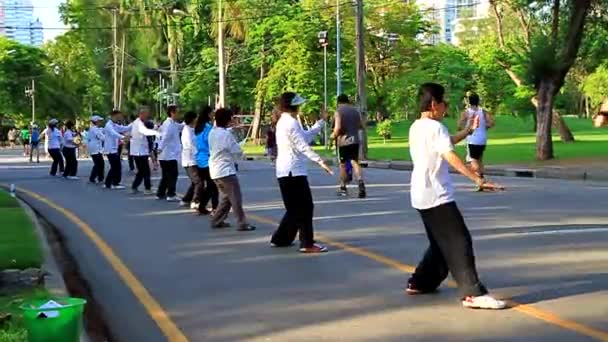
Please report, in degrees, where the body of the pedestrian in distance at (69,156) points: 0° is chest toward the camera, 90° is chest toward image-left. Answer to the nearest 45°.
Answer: approximately 270°

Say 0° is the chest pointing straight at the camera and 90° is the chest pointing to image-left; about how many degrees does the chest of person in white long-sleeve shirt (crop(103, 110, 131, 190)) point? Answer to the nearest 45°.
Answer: approximately 270°

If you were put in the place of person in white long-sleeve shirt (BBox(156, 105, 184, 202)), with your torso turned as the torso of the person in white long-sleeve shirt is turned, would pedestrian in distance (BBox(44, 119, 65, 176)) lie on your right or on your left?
on your left

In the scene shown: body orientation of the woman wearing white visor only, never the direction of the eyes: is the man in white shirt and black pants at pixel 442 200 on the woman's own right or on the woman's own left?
on the woman's own right

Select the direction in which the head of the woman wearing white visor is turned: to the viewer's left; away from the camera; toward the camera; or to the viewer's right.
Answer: to the viewer's right

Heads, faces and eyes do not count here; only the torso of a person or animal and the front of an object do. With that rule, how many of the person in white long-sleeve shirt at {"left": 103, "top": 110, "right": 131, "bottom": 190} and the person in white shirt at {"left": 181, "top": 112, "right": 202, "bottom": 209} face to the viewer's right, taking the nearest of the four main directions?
2

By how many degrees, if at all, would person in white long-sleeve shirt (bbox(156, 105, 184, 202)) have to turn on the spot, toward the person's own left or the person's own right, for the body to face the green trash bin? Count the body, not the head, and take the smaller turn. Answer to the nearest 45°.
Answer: approximately 90° to the person's own right

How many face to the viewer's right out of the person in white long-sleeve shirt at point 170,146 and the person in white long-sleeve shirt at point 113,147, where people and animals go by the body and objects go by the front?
2

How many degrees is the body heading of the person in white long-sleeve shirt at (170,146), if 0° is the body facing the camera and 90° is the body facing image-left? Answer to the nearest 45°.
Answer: approximately 270°

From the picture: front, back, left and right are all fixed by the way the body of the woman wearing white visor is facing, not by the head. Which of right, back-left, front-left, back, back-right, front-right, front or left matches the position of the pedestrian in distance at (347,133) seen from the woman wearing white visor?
left

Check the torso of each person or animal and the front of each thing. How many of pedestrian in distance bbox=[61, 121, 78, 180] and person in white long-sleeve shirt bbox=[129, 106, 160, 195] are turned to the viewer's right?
2

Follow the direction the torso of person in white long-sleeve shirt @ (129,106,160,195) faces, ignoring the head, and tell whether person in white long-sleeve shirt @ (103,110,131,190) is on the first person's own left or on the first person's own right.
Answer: on the first person's own left

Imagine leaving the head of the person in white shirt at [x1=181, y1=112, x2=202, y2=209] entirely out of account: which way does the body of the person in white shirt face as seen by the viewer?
to the viewer's right

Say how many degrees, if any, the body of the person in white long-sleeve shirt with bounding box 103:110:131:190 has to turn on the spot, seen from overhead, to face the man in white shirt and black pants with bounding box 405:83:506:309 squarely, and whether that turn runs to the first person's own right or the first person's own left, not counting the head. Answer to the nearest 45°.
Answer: approximately 90° to the first person's own right

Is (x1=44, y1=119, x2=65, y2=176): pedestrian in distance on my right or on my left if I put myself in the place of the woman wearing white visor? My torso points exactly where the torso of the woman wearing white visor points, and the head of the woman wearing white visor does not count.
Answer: on my left

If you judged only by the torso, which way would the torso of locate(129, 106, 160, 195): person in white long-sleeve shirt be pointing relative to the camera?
to the viewer's right
